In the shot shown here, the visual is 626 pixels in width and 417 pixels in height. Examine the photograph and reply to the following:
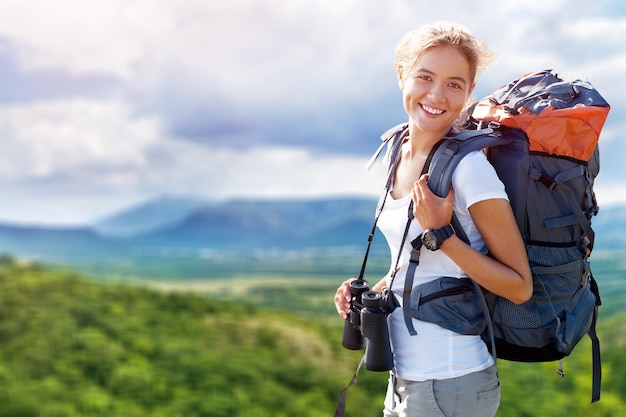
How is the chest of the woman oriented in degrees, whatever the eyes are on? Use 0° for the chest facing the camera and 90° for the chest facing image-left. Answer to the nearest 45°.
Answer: approximately 45°
